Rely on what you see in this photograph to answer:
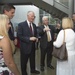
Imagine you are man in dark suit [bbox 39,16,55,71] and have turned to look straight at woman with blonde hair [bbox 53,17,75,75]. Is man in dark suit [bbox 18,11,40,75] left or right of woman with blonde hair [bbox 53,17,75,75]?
right

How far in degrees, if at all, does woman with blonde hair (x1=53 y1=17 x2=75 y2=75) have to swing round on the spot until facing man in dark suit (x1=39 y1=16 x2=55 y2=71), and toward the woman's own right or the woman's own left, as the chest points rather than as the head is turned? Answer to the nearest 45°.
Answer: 0° — they already face them

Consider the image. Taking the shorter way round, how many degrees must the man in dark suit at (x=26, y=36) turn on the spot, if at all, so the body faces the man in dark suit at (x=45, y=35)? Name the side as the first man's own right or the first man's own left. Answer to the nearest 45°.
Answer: approximately 90° to the first man's own left

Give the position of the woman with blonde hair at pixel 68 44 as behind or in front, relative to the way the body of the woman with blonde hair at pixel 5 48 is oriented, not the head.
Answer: in front

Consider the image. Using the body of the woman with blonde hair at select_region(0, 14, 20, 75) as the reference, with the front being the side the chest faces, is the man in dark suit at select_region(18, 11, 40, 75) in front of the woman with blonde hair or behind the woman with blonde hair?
in front

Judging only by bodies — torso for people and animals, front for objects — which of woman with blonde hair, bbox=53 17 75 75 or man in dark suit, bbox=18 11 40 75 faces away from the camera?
the woman with blonde hair

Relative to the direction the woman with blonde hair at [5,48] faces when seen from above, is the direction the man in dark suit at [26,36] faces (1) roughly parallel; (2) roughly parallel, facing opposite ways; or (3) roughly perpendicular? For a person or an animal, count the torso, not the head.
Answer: roughly perpendicular

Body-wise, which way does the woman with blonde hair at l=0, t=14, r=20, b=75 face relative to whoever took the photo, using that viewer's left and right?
facing away from the viewer and to the right of the viewer

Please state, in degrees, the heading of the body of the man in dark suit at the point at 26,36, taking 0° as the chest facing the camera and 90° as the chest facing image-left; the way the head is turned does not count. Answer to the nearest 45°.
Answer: approximately 315°

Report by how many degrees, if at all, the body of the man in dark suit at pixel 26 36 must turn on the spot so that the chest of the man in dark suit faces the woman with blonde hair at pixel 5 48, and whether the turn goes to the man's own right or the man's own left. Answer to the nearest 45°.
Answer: approximately 45° to the man's own right
